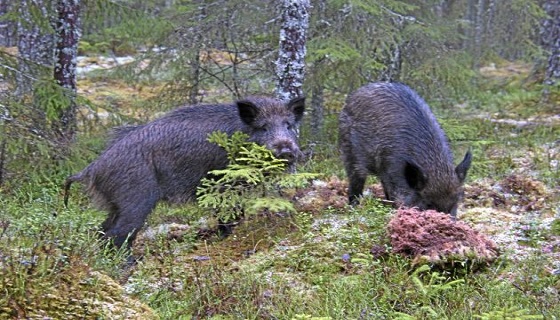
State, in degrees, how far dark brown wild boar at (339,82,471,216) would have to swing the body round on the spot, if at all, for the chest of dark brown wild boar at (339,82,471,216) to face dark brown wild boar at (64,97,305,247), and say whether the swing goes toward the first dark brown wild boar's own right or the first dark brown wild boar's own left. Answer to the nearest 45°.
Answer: approximately 90° to the first dark brown wild boar's own right

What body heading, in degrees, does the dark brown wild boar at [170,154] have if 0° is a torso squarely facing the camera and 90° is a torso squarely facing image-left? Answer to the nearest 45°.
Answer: approximately 270°

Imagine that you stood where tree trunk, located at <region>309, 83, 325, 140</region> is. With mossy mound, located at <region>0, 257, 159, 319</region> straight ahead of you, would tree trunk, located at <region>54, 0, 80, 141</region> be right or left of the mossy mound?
right

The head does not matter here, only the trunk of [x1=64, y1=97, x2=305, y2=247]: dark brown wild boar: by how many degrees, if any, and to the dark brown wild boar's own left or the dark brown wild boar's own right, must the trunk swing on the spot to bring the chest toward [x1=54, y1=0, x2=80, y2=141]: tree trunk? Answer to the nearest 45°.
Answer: approximately 135° to the dark brown wild boar's own left

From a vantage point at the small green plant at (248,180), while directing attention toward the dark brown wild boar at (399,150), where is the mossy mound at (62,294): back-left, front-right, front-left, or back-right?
back-right

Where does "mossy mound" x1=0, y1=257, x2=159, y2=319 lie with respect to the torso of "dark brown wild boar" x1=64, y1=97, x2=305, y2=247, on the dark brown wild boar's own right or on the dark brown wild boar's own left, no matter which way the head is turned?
on the dark brown wild boar's own right

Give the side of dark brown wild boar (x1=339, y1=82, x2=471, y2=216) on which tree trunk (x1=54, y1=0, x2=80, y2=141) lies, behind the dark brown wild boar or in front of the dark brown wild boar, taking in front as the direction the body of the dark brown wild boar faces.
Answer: behind

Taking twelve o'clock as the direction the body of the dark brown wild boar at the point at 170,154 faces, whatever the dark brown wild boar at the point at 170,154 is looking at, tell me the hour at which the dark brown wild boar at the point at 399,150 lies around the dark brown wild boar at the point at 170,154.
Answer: the dark brown wild boar at the point at 399,150 is roughly at 12 o'clock from the dark brown wild boar at the point at 170,154.
